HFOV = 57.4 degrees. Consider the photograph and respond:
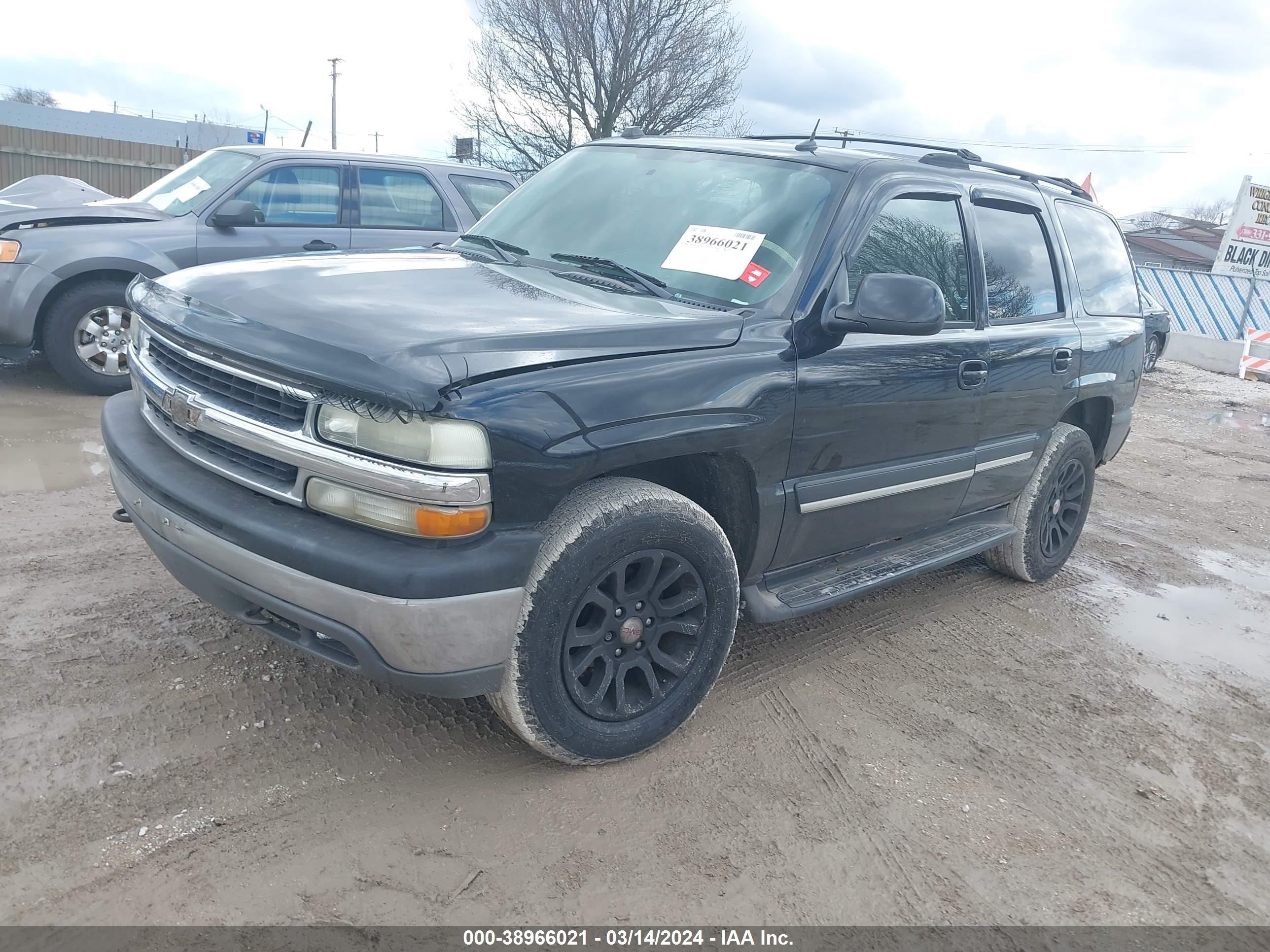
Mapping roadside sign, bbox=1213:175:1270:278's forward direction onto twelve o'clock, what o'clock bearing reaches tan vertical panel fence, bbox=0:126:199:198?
The tan vertical panel fence is roughly at 2 o'clock from the roadside sign.

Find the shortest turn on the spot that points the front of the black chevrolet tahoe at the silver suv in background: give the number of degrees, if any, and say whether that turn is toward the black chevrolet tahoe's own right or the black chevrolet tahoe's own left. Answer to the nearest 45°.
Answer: approximately 90° to the black chevrolet tahoe's own right

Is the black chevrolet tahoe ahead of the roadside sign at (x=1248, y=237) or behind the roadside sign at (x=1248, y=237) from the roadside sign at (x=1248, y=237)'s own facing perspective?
ahead

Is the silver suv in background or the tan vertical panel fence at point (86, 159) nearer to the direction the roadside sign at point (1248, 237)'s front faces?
the silver suv in background

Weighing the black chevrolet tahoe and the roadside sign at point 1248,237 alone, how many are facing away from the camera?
0

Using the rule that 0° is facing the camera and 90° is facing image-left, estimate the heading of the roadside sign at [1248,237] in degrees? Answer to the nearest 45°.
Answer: approximately 0°

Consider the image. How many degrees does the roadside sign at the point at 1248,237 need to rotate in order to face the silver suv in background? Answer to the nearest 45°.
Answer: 0° — it already faces it

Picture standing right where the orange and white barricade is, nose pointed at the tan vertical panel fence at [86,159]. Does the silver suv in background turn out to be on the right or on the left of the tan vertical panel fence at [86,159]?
left

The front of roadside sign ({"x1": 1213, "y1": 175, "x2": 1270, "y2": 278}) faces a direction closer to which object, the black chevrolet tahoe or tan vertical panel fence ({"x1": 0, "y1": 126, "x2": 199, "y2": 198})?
the black chevrolet tahoe

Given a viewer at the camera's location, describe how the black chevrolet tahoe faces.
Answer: facing the viewer and to the left of the viewer

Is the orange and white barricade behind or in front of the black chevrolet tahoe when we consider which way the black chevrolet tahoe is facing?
behind

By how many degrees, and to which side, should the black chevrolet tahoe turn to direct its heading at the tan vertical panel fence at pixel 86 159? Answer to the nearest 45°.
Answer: approximately 90° to its right
